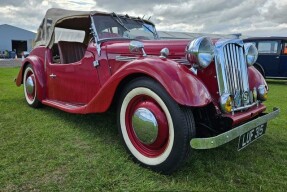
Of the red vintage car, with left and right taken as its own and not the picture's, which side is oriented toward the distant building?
back

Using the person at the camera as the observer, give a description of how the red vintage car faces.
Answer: facing the viewer and to the right of the viewer

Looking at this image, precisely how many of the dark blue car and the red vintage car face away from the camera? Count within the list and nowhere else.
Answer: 0

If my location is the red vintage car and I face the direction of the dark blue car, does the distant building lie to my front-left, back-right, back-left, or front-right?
front-left
